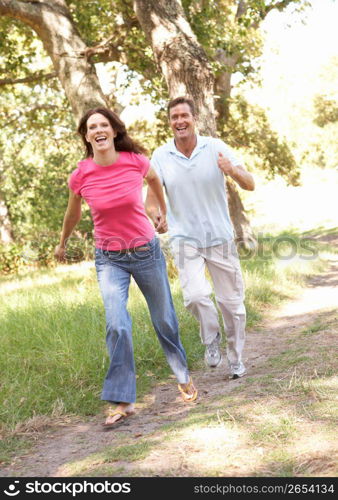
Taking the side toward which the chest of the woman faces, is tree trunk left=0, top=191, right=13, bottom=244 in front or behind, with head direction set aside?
behind

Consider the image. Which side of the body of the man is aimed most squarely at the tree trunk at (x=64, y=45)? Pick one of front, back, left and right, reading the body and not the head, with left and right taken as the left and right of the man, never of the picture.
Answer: back

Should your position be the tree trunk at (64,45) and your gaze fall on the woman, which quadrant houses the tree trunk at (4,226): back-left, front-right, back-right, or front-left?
back-right

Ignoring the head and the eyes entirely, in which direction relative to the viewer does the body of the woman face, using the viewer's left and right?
facing the viewer

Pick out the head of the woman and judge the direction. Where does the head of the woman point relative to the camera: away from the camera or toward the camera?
toward the camera

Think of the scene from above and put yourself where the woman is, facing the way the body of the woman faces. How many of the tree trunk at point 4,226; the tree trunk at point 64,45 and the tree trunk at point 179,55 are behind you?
3

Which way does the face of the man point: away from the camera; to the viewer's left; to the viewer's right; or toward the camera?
toward the camera

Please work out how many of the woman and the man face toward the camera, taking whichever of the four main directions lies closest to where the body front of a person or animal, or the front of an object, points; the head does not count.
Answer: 2

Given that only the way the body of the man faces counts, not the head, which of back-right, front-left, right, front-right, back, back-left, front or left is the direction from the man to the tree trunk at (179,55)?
back

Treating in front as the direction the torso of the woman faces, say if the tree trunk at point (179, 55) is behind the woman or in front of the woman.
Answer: behind

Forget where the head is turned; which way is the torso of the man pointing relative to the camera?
toward the camera

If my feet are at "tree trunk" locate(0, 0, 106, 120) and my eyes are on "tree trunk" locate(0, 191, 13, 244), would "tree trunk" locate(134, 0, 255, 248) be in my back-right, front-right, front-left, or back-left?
back-right

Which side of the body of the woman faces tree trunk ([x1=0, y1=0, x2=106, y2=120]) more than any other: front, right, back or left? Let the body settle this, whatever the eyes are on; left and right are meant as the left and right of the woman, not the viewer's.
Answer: back

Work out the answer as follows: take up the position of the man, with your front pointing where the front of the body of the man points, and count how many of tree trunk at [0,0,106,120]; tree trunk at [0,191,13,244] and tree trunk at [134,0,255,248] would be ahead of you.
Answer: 0

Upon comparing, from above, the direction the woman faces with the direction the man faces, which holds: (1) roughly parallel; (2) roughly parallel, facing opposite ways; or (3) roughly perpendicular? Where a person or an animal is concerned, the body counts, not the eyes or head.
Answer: roughly parallel
